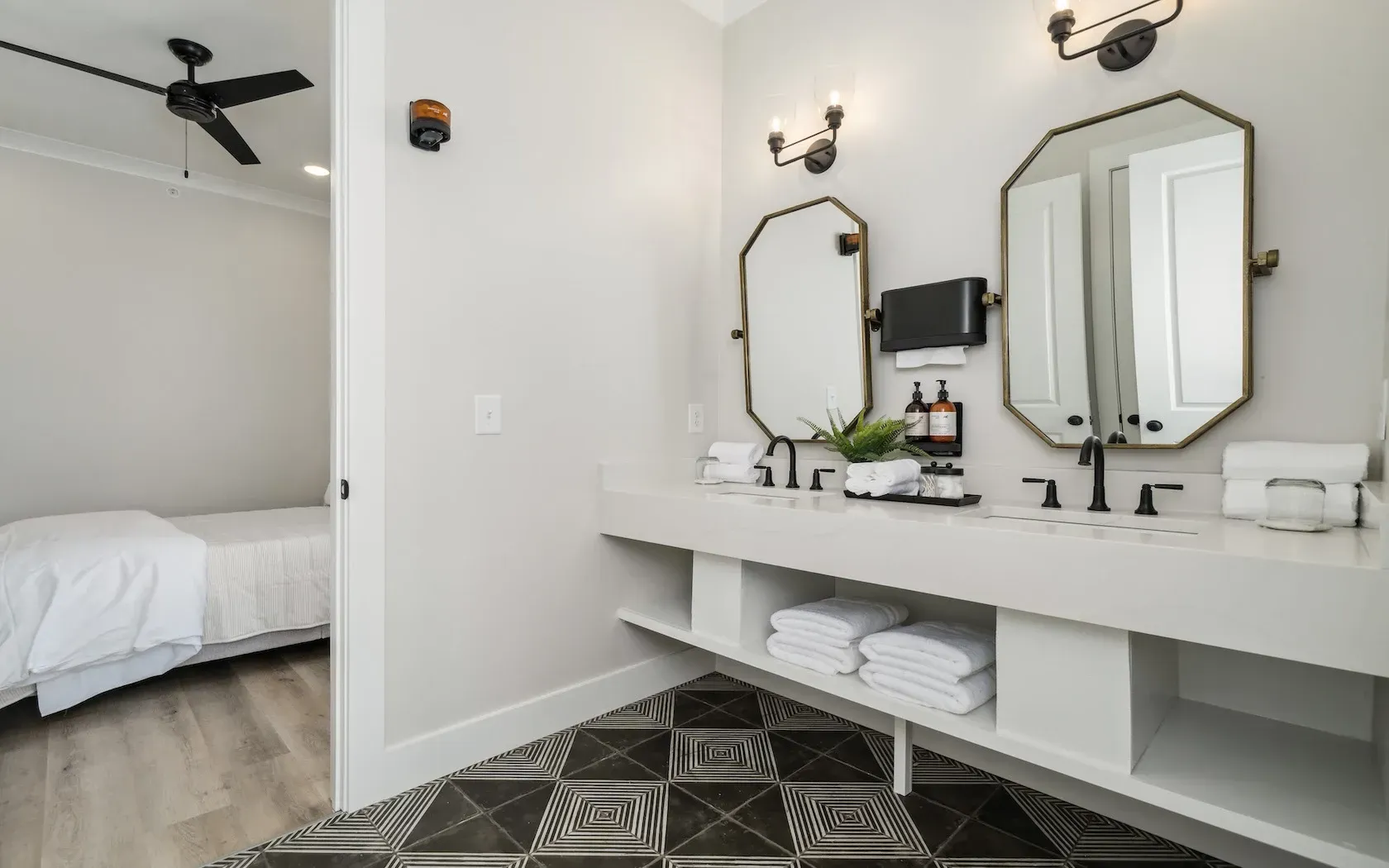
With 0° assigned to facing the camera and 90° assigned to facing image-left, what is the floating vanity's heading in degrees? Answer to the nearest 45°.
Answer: approximately 45°

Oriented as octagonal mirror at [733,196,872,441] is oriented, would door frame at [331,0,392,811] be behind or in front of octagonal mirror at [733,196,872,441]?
in front

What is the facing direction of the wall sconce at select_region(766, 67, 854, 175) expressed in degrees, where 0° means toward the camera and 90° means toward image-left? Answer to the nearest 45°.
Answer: approximately 45°

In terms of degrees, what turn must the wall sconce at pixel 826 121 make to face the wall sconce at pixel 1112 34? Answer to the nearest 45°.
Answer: approximately 90° to its left

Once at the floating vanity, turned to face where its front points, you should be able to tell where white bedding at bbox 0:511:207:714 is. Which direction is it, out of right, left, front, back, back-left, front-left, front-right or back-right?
front-right

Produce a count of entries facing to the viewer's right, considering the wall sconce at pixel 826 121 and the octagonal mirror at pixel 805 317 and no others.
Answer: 0

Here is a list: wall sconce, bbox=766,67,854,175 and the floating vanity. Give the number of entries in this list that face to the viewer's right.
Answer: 0
